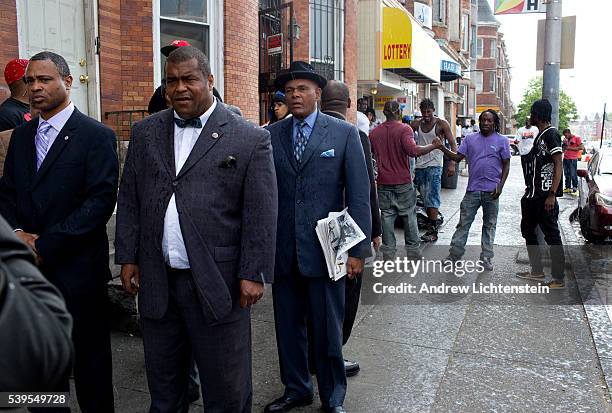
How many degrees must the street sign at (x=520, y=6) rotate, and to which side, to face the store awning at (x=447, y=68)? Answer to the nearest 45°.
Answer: approximately 180°

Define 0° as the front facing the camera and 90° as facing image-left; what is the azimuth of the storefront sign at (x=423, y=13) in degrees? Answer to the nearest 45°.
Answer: approximately 315°

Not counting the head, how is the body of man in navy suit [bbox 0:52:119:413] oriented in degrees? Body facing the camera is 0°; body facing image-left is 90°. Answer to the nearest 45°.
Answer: approximately 45°

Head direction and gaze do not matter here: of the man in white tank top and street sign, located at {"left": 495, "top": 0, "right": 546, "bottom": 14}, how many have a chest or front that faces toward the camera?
2

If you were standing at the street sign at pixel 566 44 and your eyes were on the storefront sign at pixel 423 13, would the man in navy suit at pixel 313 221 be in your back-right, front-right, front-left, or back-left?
back-left

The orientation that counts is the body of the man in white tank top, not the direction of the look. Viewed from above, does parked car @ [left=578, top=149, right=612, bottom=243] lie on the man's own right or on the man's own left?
on the man's own left

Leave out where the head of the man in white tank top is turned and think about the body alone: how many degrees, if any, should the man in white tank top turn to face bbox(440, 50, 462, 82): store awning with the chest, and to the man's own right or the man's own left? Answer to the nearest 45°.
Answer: approximately 180°
